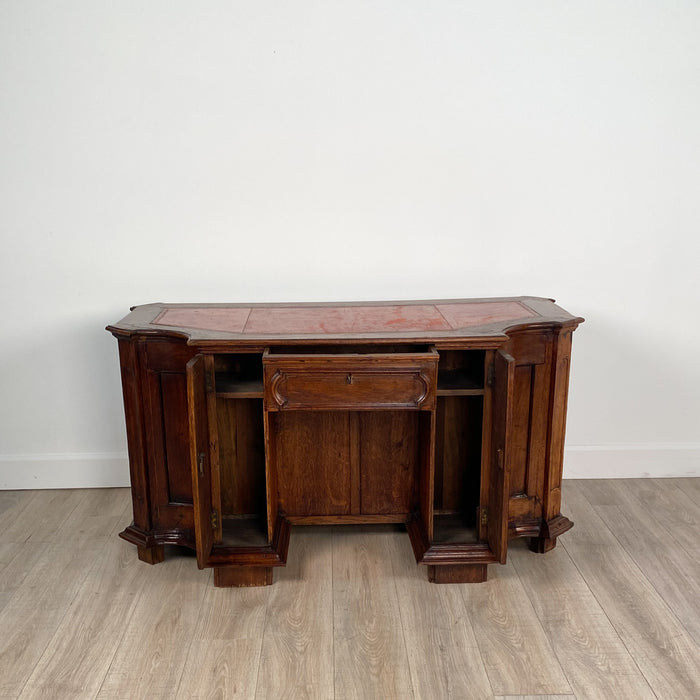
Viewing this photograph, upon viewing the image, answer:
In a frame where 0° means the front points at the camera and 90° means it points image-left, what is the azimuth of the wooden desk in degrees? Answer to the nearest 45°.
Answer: approximately 0°
